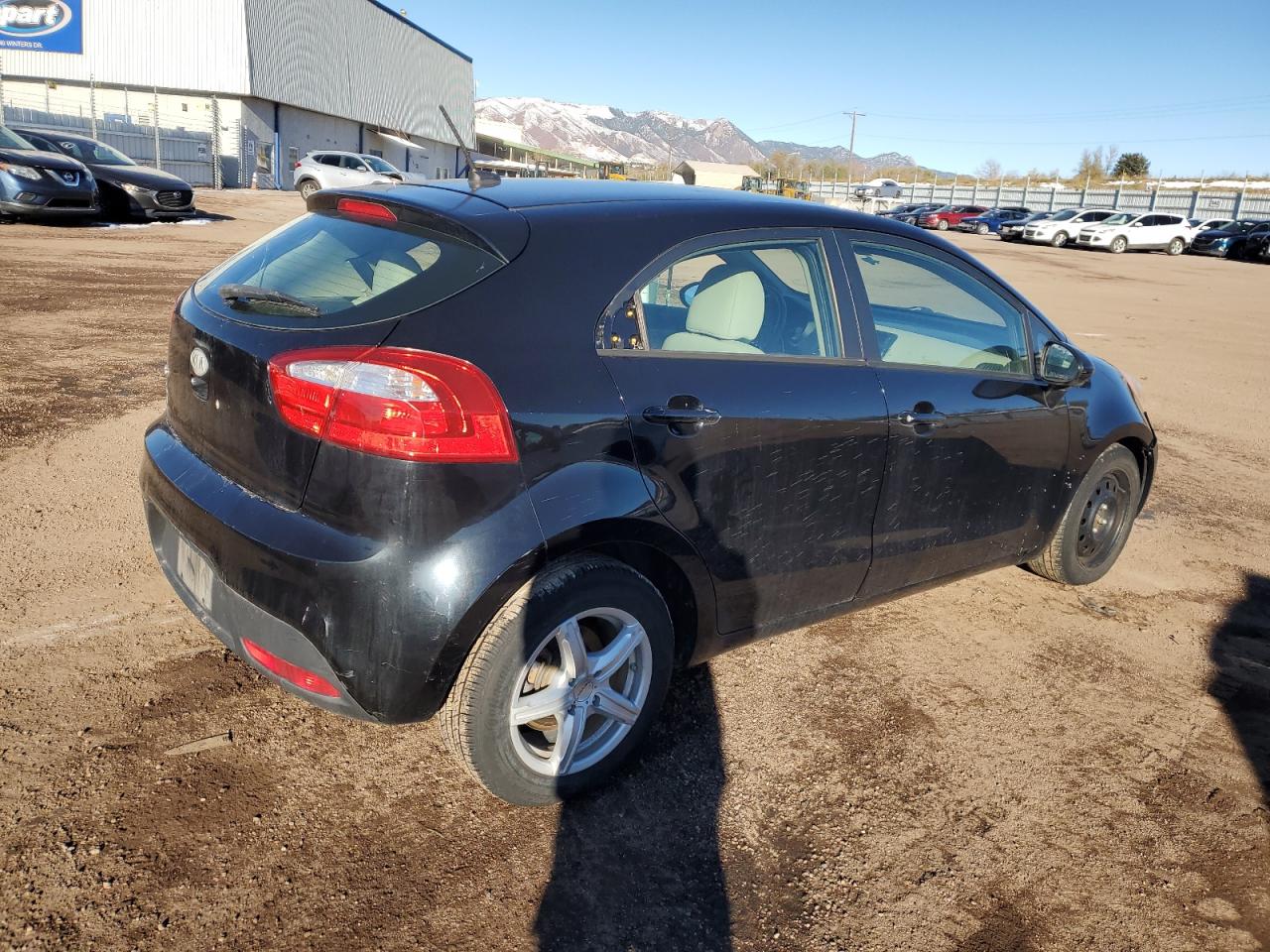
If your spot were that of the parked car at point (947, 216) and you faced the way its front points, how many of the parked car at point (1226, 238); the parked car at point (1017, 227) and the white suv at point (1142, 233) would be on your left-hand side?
3

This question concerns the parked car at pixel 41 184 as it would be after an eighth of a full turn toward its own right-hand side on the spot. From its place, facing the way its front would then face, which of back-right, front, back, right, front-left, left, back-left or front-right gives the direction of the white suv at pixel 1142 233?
left

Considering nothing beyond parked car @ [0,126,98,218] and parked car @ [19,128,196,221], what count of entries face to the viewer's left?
0

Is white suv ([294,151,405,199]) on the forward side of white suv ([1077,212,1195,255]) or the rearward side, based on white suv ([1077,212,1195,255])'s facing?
on the forward side

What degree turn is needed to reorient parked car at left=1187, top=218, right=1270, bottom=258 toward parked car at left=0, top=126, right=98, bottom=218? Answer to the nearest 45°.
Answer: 0° — it already faces it

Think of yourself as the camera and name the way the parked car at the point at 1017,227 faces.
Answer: facing the viewer and to the left of the viewer

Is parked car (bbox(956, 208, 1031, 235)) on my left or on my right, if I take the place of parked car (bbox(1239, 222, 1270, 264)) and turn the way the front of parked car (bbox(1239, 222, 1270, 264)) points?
on my right

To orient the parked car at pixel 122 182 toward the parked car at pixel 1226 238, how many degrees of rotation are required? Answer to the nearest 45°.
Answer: approximately 45° to its left

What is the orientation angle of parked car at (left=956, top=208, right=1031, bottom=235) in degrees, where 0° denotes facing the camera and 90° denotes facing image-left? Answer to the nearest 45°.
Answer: approximately 45°

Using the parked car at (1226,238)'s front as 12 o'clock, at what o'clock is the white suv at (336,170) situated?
The white suv is roughly at 12 o'clock from the parked car.

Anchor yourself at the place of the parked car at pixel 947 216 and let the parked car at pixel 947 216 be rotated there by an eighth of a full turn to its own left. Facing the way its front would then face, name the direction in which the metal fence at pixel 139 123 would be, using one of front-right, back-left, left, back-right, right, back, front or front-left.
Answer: front-right

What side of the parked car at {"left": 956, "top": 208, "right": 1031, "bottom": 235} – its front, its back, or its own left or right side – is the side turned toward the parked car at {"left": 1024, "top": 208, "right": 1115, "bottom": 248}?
left
